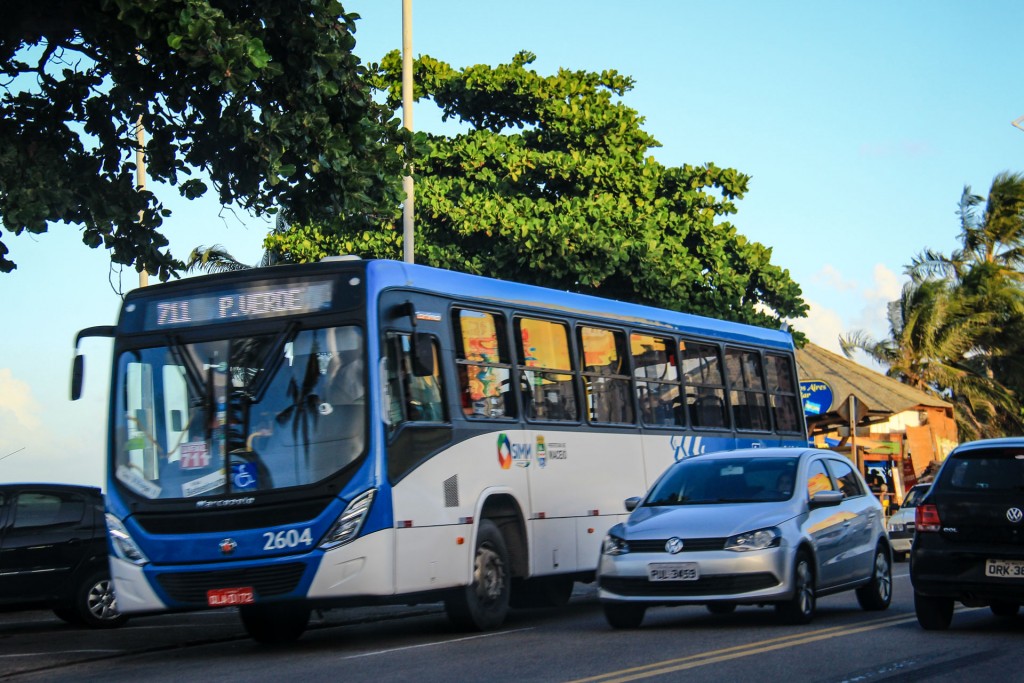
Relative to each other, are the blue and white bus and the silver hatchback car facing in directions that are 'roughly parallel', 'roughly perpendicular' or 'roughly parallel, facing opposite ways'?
roughly parallel

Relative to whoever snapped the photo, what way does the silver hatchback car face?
facing the viewer and to the left of the viewer

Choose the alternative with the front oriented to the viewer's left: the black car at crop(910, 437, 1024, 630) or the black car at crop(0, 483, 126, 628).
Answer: the black car at crop(0, 483, 126, 628)

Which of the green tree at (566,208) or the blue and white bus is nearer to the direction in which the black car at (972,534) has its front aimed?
the green tree

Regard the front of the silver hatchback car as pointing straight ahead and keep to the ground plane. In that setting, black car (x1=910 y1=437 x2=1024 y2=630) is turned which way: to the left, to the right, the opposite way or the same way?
the opposite way

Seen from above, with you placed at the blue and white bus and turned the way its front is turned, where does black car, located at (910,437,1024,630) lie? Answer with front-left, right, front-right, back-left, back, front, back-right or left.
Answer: back-left

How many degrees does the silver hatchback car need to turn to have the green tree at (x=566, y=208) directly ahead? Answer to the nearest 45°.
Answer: approximately 135° to its right

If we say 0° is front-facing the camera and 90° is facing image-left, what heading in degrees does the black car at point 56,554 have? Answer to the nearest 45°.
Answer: approximately 90°

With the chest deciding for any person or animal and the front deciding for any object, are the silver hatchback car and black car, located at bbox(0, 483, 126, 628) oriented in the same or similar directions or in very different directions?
same or similar directions

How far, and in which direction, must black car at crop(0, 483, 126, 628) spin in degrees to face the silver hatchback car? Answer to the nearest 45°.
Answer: approximately 135° to its left
